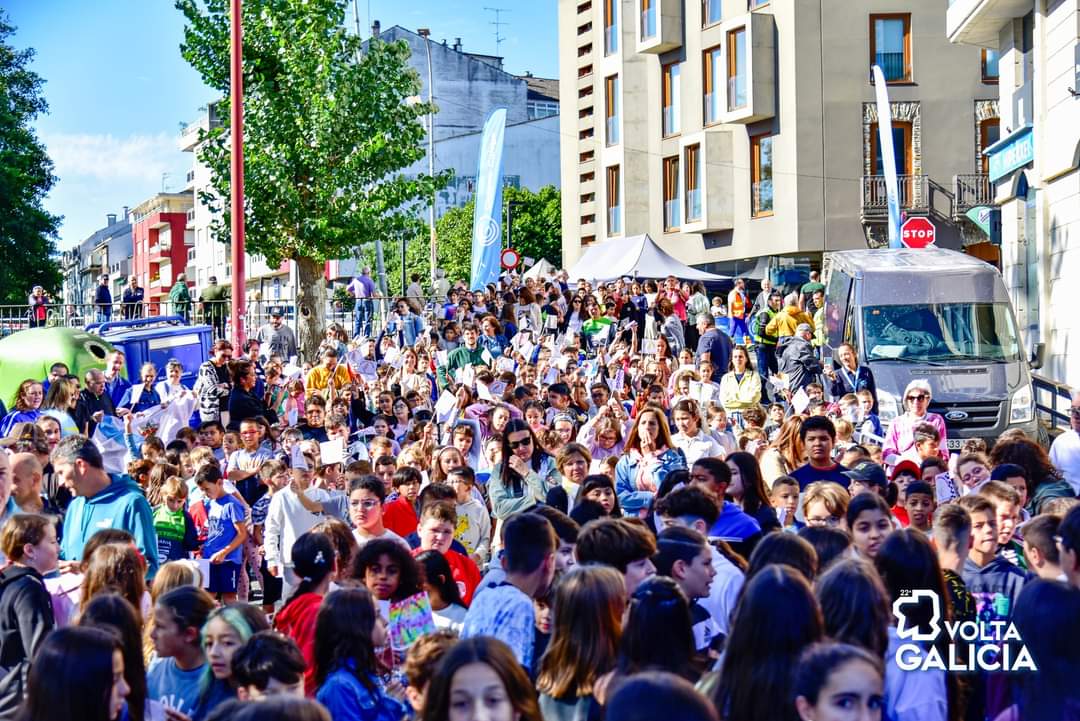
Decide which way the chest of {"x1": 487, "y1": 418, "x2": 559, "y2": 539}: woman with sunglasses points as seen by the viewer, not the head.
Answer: toward the camera

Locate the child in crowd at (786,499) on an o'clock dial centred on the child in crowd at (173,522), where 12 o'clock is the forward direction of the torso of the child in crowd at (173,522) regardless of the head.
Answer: the child in crowd at (786,499) is roughly at 10 o'clock from the child in crowd at (173,522).

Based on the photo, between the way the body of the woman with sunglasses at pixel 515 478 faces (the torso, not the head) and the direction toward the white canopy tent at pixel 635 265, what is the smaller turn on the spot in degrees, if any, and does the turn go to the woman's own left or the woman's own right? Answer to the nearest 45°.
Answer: approximately 180°

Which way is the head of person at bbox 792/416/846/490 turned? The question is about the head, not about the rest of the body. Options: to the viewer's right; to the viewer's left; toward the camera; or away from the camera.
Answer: toward the camera

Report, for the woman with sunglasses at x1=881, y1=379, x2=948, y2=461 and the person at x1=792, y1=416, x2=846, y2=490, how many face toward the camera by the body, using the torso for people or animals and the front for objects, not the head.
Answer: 2

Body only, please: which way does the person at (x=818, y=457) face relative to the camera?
toward the camera

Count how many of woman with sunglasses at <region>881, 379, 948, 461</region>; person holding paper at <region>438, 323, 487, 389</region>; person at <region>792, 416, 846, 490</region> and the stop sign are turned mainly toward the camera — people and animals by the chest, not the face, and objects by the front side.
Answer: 4

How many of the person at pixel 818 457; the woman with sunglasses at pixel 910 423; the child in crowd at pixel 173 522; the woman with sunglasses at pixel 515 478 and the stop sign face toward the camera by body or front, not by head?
5

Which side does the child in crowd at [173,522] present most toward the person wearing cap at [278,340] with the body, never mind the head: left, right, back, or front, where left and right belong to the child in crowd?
back

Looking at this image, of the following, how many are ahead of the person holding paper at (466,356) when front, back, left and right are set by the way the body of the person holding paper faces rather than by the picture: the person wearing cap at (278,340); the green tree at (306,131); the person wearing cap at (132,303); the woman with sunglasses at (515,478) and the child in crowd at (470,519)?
2

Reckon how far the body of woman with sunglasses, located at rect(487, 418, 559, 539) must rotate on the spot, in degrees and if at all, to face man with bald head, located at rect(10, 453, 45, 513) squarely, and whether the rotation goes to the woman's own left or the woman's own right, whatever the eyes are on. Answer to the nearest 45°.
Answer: approximately 45° to the woman's own right

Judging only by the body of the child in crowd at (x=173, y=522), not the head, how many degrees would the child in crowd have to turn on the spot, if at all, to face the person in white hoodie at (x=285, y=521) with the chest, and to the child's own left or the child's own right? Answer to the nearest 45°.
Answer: approximately 90° to the child's own left

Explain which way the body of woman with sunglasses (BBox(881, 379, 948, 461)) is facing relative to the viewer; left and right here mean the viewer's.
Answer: facing the viewer

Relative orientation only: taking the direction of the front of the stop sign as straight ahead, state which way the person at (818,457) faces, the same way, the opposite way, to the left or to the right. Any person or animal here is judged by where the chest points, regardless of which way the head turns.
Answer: the same way

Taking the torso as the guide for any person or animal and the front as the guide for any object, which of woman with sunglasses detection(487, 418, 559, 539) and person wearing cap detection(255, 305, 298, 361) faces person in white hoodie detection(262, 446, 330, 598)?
the person wearing cap

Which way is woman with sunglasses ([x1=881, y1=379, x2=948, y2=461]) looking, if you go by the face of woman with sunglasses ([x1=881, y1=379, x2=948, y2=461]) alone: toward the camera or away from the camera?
toward the camera

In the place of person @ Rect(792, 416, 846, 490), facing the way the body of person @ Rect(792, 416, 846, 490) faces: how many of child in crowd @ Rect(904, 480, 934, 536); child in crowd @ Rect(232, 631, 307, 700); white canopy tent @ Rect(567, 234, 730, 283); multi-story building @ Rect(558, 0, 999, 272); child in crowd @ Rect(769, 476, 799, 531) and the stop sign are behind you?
3
